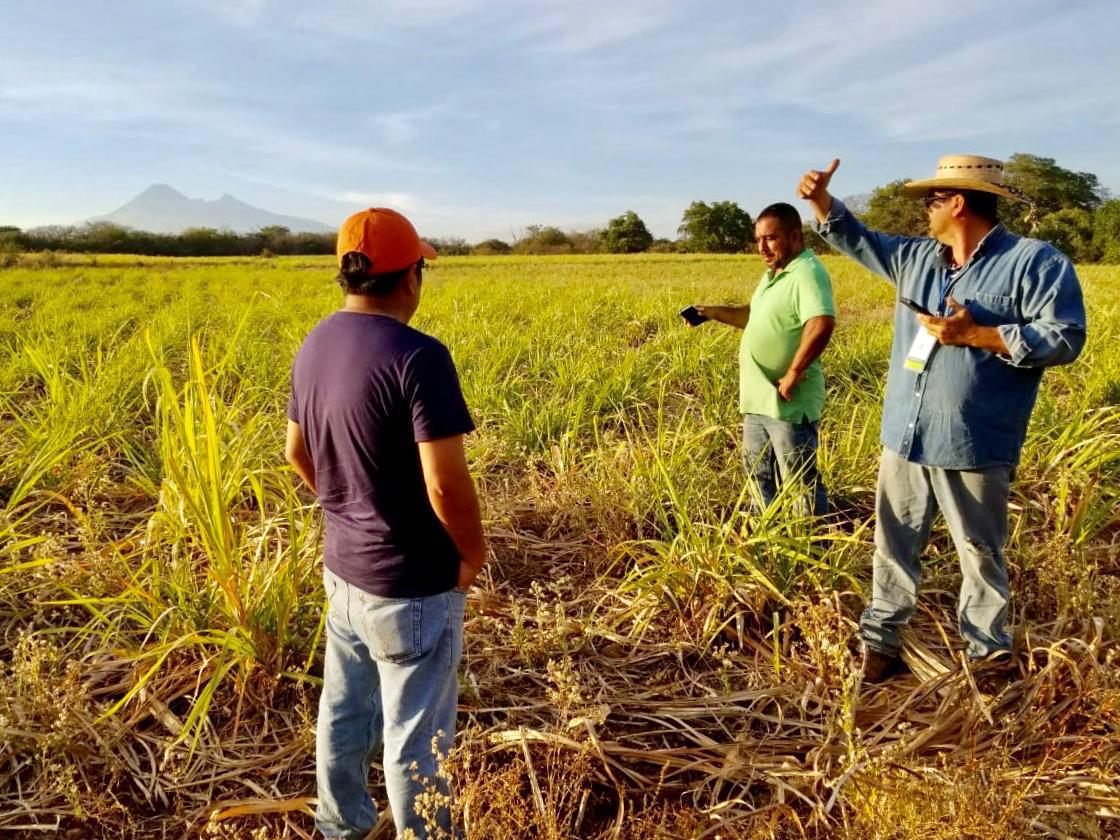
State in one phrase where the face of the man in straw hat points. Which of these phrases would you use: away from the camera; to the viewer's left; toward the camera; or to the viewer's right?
to the viewer's left

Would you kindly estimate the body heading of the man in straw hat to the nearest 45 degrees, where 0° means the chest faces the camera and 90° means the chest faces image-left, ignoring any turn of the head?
approximately 45°

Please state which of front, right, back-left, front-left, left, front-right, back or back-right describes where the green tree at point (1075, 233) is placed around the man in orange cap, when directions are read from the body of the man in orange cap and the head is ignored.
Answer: front

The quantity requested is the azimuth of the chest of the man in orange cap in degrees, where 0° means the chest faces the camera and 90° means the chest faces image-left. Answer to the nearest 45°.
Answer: approximately 225°

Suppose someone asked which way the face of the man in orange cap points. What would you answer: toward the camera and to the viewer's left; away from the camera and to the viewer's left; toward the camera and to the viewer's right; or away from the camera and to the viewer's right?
away from the camera and to the viewer's right

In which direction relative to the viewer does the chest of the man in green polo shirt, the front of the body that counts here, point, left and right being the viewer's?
facing the viewer and to the left of the viewer

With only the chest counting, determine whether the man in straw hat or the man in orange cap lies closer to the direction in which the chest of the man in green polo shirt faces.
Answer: the man in orange cap

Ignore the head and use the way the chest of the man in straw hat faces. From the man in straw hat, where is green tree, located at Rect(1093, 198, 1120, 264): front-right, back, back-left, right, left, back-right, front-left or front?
back-right

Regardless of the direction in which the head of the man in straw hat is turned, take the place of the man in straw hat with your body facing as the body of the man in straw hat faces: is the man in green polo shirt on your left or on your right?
on your right

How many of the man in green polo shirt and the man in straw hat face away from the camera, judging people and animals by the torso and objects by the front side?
0

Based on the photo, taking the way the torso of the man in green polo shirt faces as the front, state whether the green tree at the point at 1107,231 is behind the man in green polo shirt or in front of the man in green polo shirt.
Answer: behind

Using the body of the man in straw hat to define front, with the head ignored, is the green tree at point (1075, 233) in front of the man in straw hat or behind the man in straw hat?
behind
